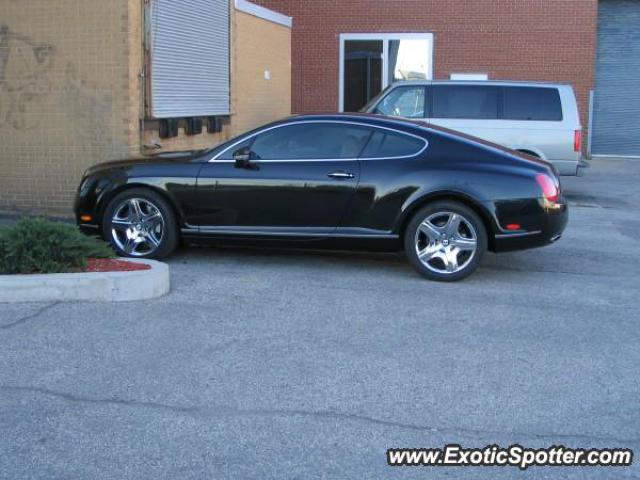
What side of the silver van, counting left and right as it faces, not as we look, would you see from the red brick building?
right

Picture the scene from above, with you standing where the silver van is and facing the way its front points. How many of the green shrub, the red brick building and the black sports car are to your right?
1

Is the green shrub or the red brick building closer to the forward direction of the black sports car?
the green shrub

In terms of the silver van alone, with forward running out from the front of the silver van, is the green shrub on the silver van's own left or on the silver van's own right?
on the silver van's own left

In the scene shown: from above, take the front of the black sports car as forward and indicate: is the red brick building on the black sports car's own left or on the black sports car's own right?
on the black sports car's own right

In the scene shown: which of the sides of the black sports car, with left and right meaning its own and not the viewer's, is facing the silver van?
right

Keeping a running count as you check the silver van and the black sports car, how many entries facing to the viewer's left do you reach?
2

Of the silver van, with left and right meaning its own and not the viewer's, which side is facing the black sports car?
left

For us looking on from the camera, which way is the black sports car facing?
facing to the left of the viewer

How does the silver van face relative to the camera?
to the viewer's left

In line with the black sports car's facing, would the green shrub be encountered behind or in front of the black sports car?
in front
